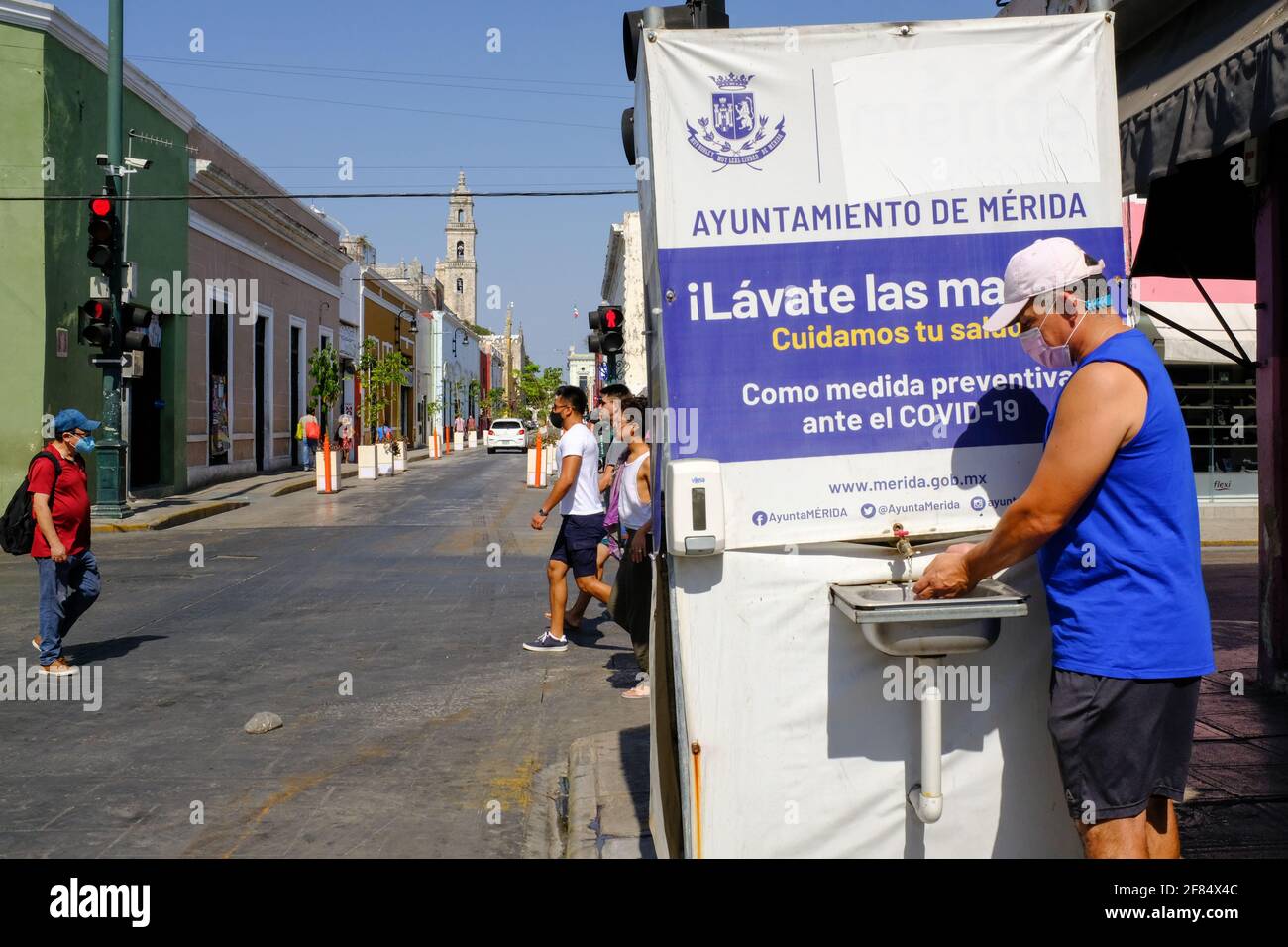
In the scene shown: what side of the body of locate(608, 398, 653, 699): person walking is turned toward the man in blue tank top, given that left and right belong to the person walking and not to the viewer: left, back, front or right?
left

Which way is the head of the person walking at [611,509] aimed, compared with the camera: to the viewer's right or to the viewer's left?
to the viewer's left

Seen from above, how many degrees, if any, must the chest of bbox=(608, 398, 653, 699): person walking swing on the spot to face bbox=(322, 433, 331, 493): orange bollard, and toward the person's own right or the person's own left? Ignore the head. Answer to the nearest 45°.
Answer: approximately 90° to the person's own right

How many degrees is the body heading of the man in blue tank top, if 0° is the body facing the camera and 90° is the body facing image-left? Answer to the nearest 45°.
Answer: approximately 90°
